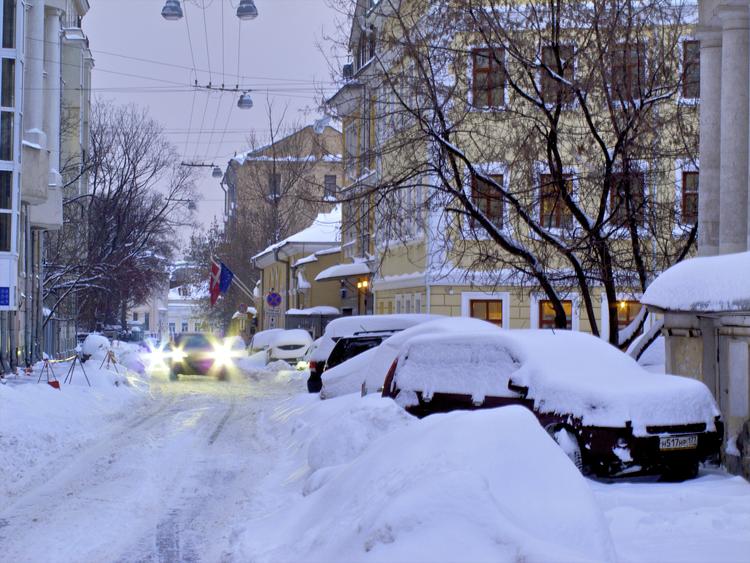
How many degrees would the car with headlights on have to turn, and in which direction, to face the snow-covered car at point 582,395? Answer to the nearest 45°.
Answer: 0° — it already faces it

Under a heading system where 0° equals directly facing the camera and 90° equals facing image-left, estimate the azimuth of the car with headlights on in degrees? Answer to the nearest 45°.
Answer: approximately 0°
